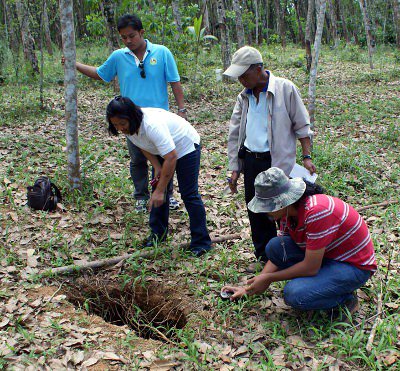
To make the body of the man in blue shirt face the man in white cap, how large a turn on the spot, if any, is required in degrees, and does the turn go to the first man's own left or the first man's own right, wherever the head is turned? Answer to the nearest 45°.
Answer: approximately 45° to the first man's own left

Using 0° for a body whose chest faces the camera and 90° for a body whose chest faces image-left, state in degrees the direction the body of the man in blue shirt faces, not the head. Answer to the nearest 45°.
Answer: approximately 0°

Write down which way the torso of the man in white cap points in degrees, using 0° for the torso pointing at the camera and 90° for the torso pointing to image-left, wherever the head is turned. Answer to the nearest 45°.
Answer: approximately 45°

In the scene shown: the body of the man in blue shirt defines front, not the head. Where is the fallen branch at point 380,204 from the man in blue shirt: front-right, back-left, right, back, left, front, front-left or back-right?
left

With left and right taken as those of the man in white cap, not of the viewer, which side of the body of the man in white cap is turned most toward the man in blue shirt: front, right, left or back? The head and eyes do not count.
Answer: right

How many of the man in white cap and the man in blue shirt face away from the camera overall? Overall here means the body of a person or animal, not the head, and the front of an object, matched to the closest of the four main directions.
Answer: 0

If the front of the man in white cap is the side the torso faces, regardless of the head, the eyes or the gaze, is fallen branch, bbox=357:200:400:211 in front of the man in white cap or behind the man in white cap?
behind
